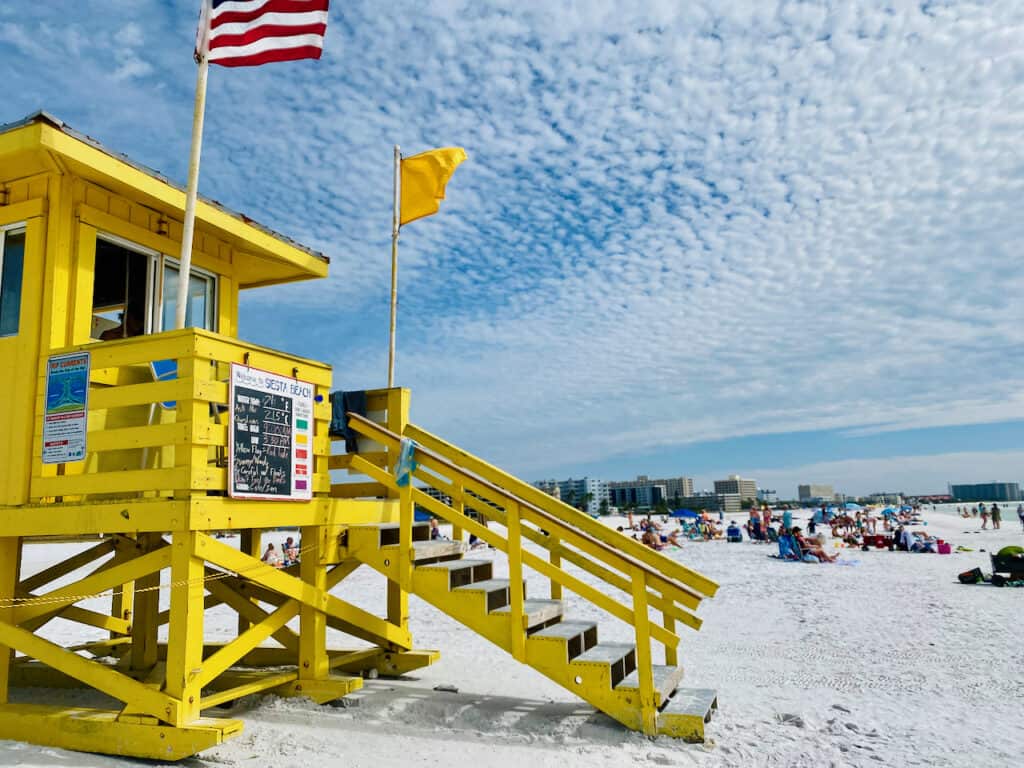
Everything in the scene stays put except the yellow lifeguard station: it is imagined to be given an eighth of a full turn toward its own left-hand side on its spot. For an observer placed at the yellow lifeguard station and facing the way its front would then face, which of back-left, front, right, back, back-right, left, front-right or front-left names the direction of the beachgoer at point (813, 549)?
front-left

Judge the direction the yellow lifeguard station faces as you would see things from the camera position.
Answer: facing the viewer and to the right of the viewer

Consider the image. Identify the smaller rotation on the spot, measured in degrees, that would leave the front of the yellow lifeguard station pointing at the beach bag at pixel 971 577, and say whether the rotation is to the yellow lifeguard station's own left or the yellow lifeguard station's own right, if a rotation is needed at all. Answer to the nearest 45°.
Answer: approximately 90° to the yellow lifeguard station's own left

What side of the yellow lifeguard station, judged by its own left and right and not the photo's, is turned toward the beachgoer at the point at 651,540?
left

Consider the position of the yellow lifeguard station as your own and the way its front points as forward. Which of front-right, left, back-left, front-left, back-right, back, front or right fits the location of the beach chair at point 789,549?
left
